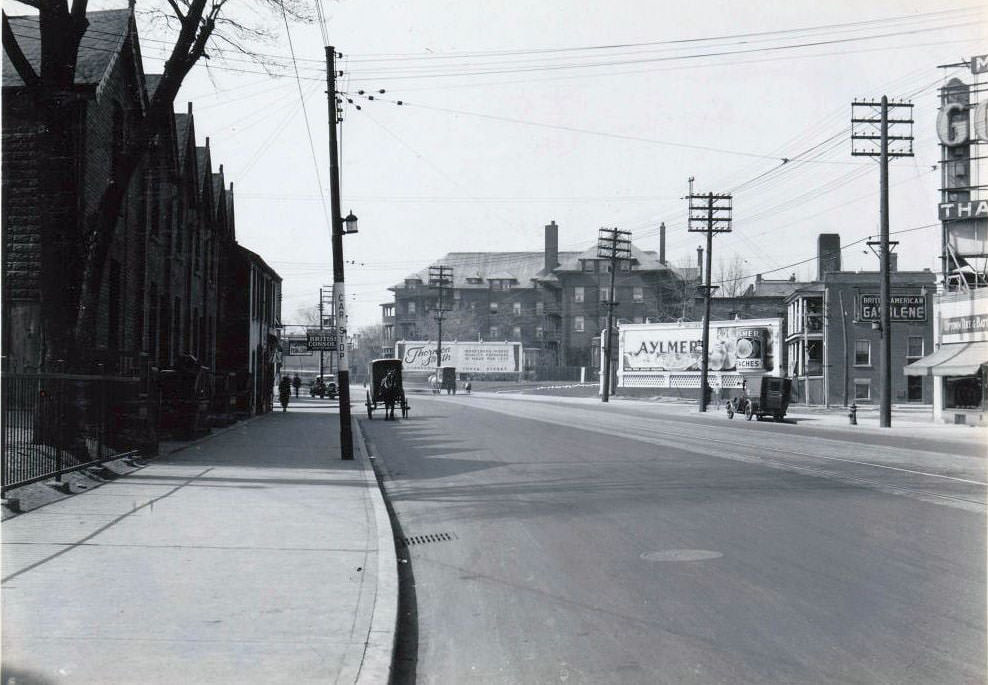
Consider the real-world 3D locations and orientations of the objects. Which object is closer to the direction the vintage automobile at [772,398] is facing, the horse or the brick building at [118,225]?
the horse

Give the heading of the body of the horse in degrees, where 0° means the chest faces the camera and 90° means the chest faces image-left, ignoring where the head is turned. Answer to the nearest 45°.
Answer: approximately 0°

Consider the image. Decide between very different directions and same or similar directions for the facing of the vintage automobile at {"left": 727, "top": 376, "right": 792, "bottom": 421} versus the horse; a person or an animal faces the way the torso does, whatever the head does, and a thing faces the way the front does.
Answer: very different directions

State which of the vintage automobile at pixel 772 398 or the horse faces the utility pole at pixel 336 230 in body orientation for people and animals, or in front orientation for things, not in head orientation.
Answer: the horse

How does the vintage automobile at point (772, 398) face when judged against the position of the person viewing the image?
facing away from the viewer and to the left of the viewer

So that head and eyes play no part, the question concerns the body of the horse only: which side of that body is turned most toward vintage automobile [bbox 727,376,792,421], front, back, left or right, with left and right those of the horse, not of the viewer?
left
